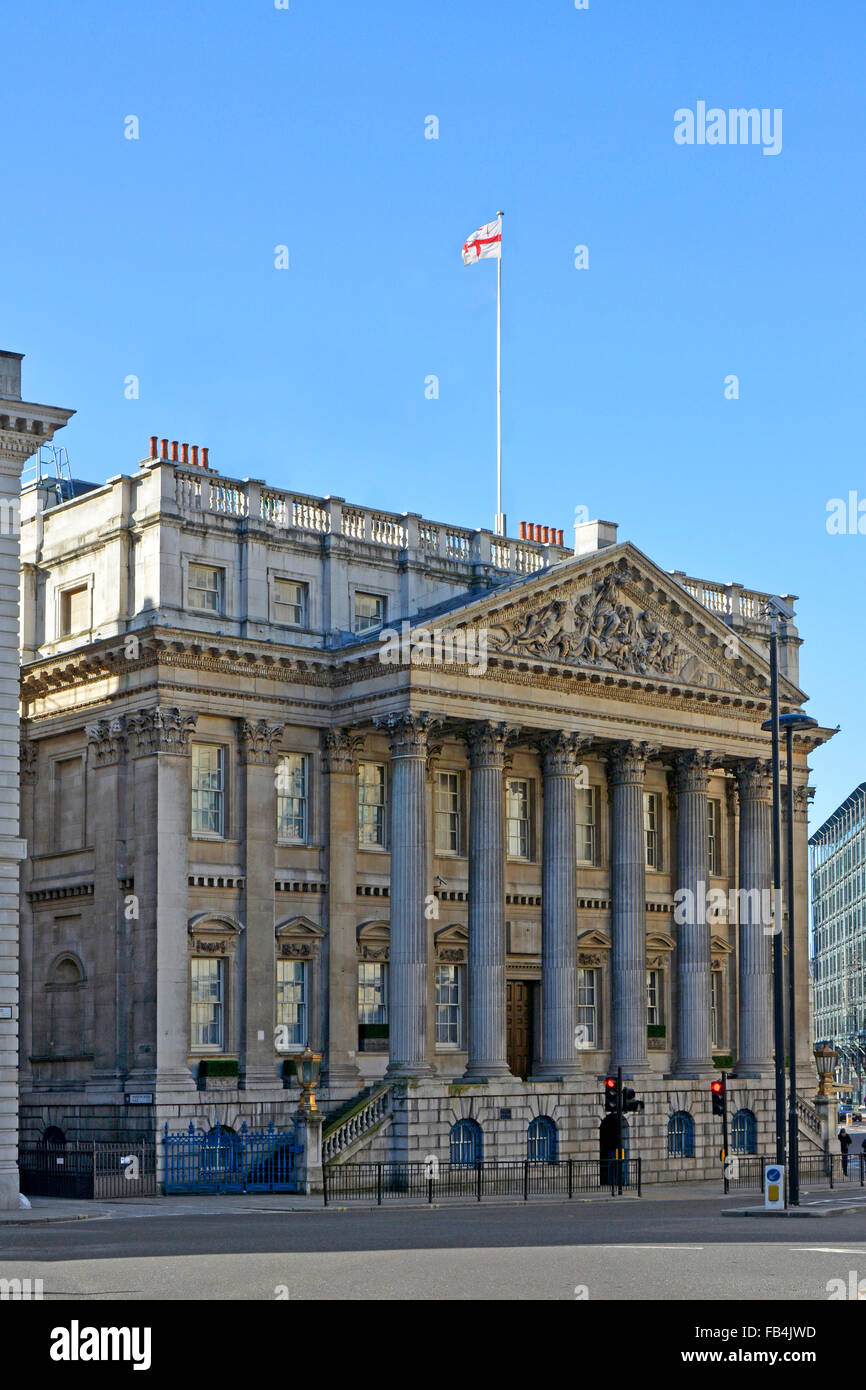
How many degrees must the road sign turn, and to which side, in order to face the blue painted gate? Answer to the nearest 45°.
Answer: approximately 135° to its right

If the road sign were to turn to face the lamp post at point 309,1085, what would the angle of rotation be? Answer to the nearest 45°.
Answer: approximately 135° to its right

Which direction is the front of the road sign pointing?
toward the camera

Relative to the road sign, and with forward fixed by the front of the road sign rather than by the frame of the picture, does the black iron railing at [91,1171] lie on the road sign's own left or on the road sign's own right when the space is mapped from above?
on the road sign's own right
